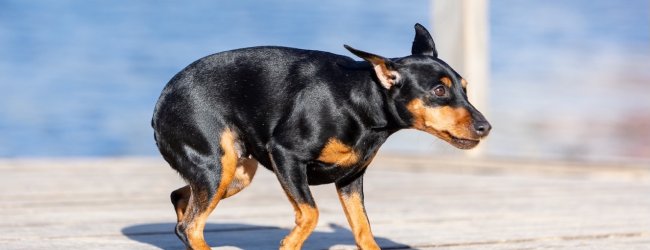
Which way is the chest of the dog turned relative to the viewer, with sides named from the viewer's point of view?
facing to the right of the viewer

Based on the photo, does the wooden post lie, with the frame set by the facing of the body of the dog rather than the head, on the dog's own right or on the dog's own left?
on the dog's own left
